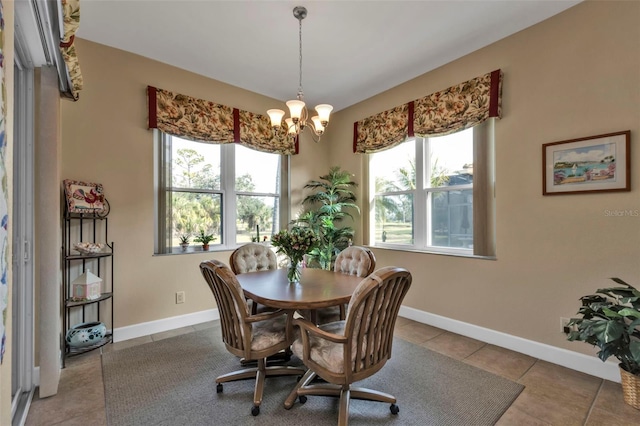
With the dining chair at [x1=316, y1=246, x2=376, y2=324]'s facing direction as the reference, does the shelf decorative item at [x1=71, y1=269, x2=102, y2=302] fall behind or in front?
in front

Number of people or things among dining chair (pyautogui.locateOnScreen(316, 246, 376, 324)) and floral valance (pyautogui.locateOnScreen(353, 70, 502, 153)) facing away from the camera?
0

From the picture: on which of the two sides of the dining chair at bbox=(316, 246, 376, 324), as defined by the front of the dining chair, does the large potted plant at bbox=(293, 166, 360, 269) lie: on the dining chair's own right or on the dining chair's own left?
on the dining chair's own right

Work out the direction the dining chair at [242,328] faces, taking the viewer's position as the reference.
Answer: facing away from the viewer and to the right of the viewer

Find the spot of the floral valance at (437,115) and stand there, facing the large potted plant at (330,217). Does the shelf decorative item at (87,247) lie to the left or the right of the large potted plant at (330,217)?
left

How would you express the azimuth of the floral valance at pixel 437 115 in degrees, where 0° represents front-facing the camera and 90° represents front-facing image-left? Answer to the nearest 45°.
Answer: approximately 45°

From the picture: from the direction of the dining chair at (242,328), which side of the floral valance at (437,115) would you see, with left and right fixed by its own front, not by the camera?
front

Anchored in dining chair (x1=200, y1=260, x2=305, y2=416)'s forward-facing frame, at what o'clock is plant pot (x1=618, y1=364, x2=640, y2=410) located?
The plant pot is roughly at 2 o'clock from the dining chair.

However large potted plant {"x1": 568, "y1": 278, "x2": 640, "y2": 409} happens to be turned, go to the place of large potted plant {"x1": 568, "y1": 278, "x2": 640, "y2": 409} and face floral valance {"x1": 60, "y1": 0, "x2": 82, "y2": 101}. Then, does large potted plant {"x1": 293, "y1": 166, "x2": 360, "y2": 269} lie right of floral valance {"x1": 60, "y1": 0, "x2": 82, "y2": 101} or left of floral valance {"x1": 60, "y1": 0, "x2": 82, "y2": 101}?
right

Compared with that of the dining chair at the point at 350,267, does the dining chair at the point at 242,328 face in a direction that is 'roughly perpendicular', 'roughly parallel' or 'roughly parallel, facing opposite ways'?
roughly parallel, facing opposite ways

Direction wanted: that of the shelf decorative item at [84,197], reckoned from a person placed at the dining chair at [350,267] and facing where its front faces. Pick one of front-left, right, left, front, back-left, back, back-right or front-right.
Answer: front-right

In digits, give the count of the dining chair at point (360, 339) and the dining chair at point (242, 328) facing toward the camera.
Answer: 0

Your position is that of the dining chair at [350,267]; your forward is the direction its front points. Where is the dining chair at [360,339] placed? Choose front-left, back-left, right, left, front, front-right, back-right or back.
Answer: front-left

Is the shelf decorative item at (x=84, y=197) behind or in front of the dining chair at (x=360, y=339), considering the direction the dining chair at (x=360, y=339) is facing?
in front

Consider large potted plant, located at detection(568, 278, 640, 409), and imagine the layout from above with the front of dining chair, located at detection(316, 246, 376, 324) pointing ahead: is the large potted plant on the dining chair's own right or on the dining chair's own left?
on the dining chair's own left

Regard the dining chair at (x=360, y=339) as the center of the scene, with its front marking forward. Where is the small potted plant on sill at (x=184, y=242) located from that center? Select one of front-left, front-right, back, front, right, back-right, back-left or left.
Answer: front

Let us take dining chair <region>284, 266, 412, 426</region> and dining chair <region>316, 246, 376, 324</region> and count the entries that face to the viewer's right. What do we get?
0
